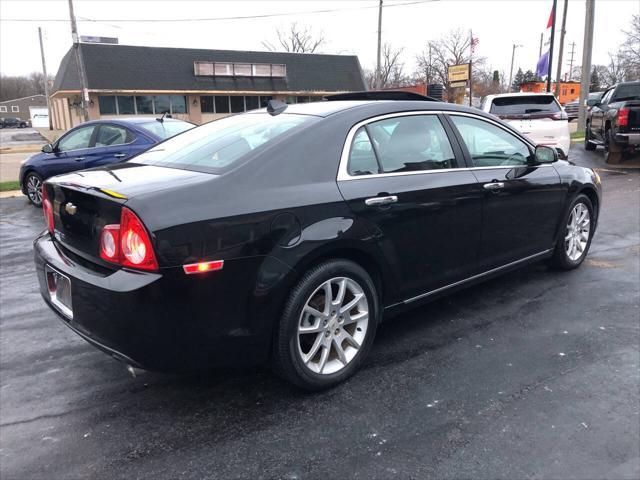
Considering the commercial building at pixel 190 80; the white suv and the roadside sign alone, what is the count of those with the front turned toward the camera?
2

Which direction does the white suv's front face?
away from the camera

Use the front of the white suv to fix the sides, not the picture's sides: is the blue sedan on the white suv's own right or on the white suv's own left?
on the white suv's own left

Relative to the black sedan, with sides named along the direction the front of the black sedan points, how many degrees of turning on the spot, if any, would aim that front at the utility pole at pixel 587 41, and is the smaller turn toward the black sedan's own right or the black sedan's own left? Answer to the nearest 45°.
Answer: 0° — it already faces it

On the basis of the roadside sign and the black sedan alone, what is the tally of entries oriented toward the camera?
1

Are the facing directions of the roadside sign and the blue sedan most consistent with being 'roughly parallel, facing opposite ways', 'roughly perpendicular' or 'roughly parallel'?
roughly perpendicular

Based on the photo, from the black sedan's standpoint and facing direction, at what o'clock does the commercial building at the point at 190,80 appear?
The commercial building is roughly at 10 o'clock from the black sedan.

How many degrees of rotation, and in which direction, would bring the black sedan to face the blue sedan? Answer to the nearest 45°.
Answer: approximately 90° to its left

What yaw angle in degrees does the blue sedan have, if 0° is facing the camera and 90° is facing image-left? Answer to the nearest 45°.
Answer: approximately 135°

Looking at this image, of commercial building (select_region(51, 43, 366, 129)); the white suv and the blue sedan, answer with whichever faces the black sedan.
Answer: the commercial building

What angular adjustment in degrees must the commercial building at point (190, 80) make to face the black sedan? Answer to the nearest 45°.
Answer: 0° — it already faces it

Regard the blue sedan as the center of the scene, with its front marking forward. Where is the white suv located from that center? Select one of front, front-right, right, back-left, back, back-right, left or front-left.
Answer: back-right
